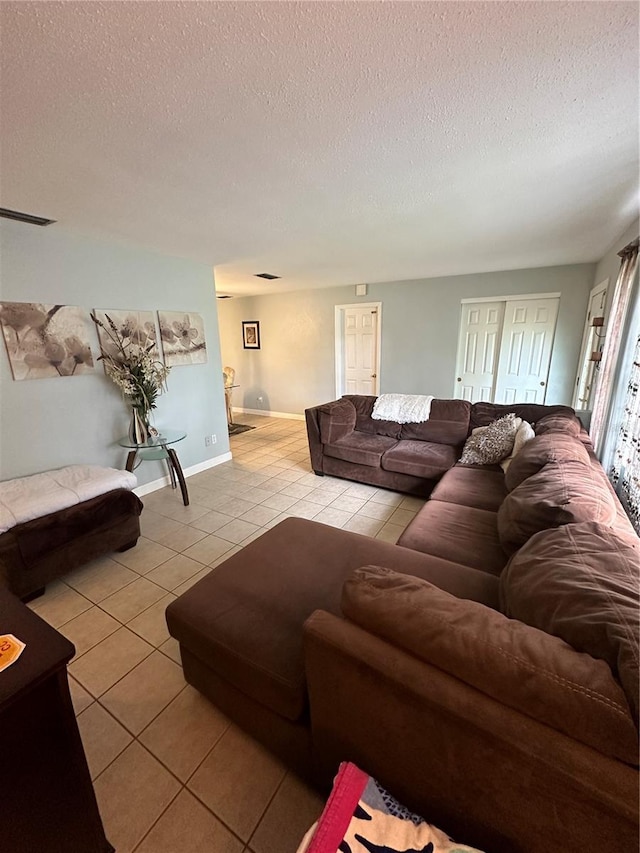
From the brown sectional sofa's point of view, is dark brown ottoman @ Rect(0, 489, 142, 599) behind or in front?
in front

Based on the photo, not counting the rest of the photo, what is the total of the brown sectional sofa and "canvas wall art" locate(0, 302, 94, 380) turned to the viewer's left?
1

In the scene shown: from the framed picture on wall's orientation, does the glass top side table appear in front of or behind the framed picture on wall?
in front

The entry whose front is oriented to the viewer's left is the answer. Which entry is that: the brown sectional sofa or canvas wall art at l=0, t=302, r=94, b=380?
the brown sectional sofa

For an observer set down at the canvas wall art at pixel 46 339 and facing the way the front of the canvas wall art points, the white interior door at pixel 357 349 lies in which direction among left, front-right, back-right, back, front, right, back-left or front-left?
front-left

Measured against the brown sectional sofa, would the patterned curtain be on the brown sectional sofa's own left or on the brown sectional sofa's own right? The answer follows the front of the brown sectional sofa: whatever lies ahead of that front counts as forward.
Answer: on the brown sectional sofa's own right

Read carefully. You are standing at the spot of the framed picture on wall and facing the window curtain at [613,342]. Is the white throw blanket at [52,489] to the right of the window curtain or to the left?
right

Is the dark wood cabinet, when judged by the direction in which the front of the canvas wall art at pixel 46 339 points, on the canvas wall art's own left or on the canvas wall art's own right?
on the canvas wall art's own right

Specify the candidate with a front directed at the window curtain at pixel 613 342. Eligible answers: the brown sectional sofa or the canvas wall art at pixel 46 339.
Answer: the canvas wall art

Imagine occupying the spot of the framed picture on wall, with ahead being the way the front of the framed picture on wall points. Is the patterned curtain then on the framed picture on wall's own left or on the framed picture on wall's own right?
on the framed picture on wall's own left

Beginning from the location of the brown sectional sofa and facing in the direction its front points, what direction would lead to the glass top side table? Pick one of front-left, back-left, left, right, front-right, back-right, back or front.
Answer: front-right

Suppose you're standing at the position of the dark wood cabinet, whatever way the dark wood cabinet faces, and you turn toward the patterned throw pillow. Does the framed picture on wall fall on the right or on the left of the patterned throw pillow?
left

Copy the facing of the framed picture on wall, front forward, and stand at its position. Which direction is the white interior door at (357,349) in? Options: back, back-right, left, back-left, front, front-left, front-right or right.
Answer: left

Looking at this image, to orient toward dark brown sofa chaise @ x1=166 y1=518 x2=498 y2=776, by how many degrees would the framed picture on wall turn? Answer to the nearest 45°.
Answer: approximately 45° to its left

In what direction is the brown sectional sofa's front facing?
to the viewer's left
